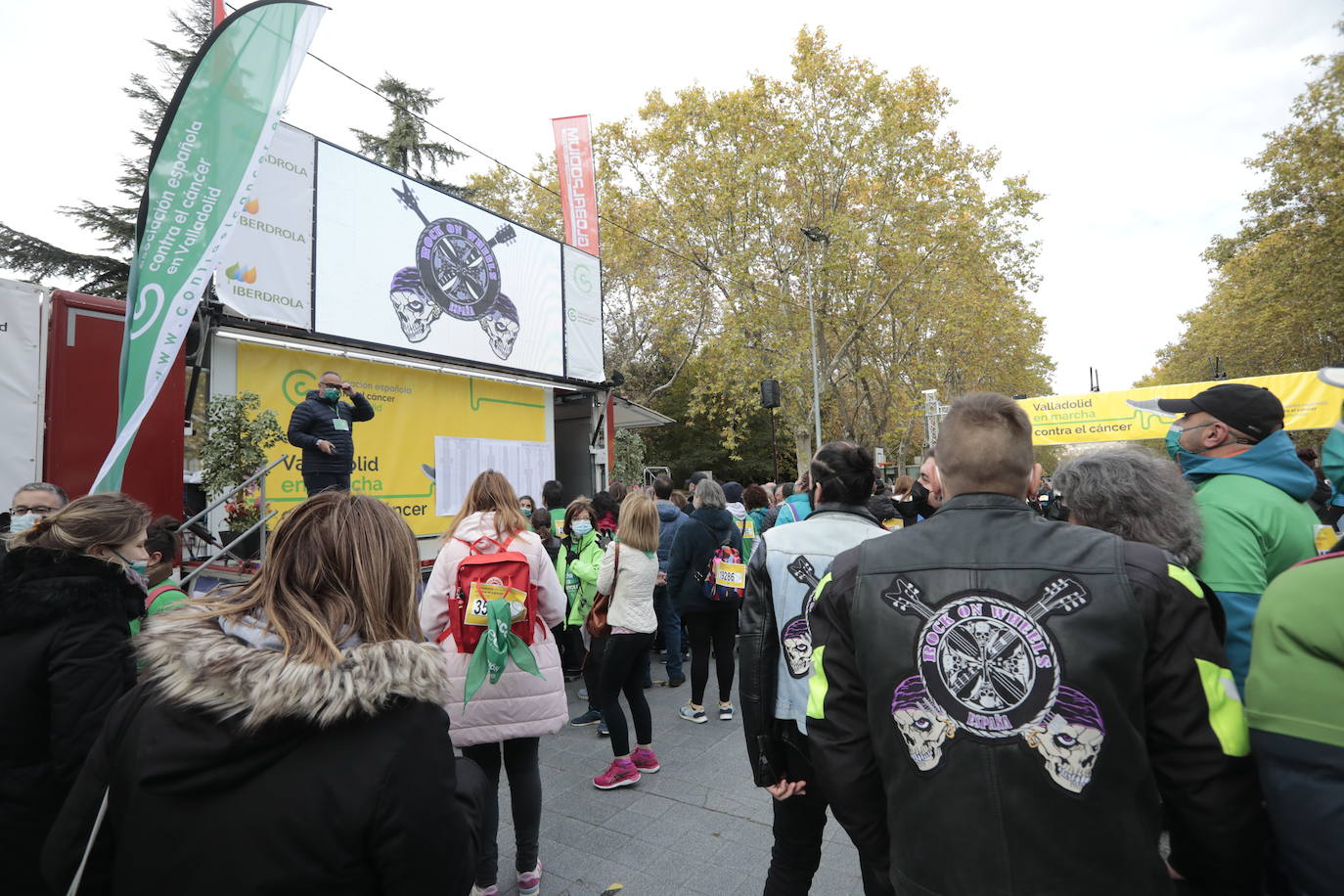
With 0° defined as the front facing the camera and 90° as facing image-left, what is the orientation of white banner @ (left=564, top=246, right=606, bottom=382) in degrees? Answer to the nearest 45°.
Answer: approximately 315°

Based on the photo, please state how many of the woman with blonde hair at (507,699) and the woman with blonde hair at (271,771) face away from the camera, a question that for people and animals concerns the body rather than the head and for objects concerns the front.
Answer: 2

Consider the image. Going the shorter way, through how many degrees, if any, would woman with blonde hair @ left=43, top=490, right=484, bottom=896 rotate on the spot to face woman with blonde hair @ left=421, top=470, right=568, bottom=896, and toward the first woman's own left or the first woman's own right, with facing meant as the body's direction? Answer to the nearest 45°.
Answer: approximately 45° to the first woman's own right

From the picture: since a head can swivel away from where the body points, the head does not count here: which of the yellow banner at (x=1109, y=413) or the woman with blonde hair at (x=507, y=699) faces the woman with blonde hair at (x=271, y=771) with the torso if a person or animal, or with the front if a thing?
the yellow banner

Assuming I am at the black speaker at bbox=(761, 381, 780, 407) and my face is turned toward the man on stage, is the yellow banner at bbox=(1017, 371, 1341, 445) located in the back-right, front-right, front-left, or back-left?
back-left

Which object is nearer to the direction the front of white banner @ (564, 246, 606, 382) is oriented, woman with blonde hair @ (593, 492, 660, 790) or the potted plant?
the woman with blonde hair

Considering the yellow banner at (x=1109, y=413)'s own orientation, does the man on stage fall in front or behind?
in front

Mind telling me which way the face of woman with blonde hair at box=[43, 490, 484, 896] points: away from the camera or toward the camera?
away from the camera

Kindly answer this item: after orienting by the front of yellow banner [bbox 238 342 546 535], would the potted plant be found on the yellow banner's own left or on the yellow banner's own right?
on the yellow banner's own right

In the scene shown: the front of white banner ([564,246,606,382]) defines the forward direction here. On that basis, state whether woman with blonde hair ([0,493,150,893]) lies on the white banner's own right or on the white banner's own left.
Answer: on the white banner's own right

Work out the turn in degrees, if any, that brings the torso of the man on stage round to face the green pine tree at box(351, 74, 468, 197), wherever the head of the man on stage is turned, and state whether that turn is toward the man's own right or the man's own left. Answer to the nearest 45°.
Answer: approximately 135° to the man's own left

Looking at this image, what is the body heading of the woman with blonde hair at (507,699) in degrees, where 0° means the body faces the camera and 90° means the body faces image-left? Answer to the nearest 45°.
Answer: approximately 180°

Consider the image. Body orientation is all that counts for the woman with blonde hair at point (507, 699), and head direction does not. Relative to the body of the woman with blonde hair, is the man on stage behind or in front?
in front

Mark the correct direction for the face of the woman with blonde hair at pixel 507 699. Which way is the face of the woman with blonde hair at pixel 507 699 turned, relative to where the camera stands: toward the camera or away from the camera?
away from the camera

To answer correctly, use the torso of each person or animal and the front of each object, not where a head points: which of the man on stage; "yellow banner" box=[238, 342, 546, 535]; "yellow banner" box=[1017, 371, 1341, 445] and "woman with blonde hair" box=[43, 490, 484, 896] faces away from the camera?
the woman with blonde hair

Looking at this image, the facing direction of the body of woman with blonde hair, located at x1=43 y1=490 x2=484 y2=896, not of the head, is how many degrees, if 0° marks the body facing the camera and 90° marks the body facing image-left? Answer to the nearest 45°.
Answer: approximately 180°
